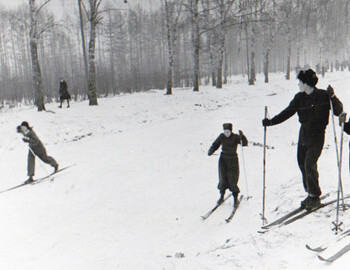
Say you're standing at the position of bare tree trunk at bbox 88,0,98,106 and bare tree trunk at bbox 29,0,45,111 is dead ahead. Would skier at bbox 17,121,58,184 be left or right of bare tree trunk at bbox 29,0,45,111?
left

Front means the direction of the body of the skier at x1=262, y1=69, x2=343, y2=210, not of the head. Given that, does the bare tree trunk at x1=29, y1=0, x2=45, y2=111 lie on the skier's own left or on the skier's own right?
on the skier's own right

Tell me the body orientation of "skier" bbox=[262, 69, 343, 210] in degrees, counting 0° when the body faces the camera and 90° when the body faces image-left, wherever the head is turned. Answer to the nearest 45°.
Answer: approximately 45°

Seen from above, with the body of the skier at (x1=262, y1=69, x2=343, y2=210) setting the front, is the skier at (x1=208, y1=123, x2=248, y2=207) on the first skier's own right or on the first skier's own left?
on the first skier's own right

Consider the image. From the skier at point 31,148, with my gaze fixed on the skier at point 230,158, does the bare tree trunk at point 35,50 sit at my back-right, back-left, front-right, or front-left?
back-left

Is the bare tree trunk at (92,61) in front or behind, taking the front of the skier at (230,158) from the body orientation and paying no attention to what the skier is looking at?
behind

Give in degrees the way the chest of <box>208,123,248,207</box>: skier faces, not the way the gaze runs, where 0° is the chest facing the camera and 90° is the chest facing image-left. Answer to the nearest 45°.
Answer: approximately 0°
